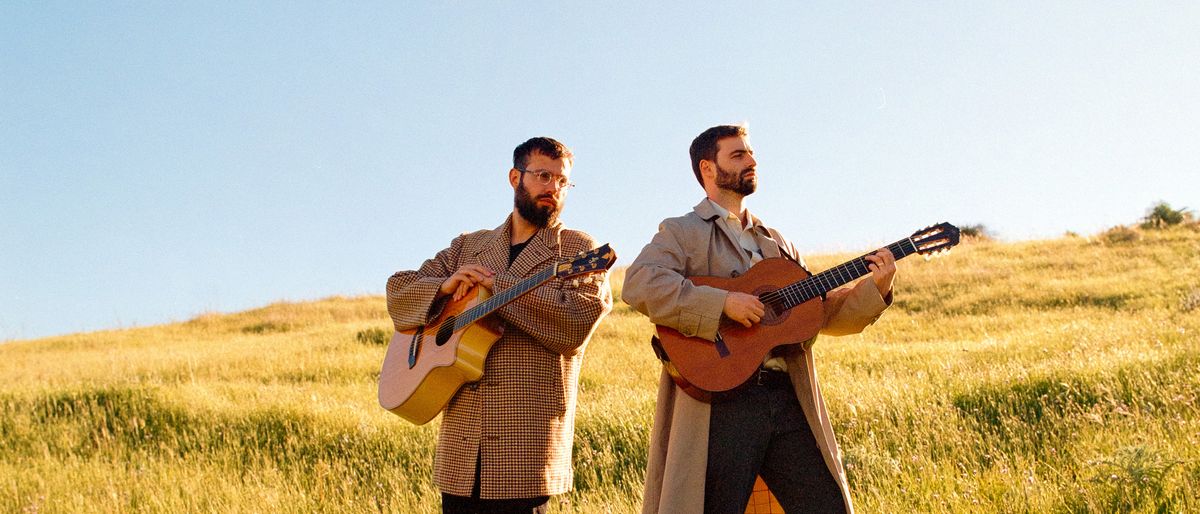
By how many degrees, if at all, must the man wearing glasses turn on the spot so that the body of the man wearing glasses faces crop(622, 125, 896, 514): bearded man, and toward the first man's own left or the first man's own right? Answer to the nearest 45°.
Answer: approximately 45° to the first man's own left

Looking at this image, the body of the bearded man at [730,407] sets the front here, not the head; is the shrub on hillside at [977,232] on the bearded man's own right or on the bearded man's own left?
on the bearded man's own left

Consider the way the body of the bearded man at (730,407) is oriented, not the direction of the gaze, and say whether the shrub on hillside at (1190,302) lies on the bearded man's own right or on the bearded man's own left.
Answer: on the bearded man's own left

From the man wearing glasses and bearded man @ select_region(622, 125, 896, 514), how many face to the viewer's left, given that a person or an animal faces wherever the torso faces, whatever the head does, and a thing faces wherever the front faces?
0

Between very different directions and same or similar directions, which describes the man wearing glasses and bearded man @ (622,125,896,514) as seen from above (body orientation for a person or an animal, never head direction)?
same or similar directions

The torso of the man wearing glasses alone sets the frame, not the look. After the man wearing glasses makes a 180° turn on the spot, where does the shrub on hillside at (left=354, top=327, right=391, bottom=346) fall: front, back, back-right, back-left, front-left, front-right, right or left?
front

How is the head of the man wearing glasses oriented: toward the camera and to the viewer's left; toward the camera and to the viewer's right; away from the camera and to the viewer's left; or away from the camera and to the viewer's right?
toward the camera and to the viewer's right

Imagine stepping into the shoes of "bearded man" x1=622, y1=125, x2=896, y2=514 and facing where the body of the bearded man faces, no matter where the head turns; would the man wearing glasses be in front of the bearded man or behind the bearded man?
behind

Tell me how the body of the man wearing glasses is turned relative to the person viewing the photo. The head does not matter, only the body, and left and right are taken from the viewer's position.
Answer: facing the viewer

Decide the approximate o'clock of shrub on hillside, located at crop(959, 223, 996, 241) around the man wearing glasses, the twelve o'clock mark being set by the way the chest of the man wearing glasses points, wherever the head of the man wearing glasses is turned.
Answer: The shrub on hillside is roughly at 7 o'clock from the man wearing glasses.

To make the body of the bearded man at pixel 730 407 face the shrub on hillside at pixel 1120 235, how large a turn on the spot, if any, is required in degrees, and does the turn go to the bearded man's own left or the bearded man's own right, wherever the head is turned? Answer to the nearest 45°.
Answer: approximately 90° to the bearded man's own left

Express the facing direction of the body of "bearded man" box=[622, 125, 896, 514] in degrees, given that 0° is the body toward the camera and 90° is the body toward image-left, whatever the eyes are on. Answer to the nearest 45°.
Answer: approximately 315°

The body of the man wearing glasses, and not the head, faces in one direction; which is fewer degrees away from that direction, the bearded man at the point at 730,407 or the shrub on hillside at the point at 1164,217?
the bearded man

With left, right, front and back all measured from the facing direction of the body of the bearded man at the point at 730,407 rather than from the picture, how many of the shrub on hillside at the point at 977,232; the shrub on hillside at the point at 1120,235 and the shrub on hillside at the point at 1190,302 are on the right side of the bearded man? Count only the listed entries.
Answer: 0

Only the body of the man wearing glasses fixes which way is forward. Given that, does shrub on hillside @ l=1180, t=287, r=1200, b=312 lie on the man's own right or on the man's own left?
on the man's own left

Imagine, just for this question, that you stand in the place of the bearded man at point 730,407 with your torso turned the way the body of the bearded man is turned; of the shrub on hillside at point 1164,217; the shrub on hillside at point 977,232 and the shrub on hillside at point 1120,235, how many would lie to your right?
0

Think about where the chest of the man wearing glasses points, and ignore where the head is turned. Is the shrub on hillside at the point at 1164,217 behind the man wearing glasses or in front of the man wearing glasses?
behind

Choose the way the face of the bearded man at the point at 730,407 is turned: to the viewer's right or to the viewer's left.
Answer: to the viewer's right

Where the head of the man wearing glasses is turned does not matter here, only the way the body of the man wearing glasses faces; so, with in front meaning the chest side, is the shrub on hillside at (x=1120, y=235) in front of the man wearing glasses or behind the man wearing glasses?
behind

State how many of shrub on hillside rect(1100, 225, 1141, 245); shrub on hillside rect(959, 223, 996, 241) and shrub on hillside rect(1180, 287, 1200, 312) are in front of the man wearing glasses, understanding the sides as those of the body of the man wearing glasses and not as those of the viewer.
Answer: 0
